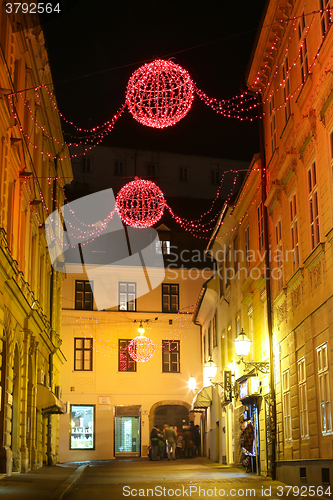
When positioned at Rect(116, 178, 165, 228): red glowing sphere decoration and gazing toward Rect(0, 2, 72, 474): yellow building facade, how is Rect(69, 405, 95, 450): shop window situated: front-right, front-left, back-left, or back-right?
front-right

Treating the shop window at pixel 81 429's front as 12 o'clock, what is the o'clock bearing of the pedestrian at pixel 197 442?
The pedestrian is roughly at 10 o'clock from the shop window.

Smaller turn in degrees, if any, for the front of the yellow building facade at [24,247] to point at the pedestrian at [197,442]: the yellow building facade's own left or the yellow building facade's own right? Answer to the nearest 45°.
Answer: approximately 45° to the yellow building facade's own left

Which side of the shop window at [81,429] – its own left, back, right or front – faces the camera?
front

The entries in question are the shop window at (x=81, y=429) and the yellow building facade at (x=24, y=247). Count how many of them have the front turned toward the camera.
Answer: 1

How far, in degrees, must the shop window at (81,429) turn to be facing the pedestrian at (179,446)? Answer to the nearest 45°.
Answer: approximately 45° to its left

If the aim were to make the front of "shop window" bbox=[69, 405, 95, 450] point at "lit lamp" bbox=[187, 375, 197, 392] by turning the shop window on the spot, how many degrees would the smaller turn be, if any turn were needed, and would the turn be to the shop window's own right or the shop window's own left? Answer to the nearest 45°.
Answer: approximately 90° to the shop window's own left

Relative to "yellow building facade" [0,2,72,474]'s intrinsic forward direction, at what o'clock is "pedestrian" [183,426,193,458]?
The pedestrian is roughly at 10 o'clock from the yellow building facade.

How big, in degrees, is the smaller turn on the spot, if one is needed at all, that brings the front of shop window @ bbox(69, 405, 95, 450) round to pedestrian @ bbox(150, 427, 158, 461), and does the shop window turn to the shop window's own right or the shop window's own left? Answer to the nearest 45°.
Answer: approximately 45° to the shop window's own left

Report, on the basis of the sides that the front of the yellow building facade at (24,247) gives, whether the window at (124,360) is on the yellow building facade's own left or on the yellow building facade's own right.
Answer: on the yellow building facade's own left

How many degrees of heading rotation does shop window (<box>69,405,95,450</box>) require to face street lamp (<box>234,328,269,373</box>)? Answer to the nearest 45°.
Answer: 0° — it already faces it

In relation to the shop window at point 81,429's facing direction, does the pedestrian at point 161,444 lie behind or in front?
in front

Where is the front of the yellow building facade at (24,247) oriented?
to the viewer's right
